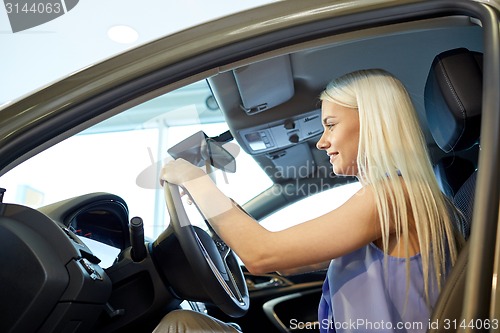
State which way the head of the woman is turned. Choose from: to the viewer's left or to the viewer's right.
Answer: to the viewer's left

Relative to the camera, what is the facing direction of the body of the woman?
to the viewer's left
